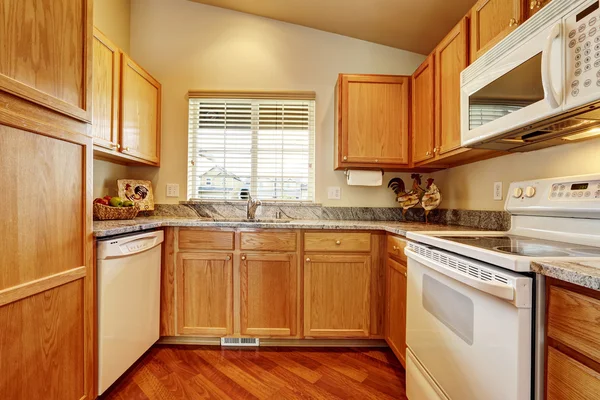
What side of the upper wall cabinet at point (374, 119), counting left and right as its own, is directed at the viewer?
front

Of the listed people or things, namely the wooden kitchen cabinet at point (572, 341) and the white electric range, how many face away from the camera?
0

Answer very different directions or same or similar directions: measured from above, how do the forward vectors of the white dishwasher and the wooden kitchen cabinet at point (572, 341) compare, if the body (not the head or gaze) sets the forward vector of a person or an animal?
very different directions

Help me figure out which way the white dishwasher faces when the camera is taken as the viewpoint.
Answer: facing the viewer and to the right of the viewer

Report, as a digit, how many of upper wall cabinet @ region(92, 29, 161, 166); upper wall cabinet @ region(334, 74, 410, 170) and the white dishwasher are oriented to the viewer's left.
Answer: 0

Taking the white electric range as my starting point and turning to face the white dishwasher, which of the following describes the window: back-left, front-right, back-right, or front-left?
front-right

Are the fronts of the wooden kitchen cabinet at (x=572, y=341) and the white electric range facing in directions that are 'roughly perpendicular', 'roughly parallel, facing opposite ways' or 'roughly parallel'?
roughly parallel

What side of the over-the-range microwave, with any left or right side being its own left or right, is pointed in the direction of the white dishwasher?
front

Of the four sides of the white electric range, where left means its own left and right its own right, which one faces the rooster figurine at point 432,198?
right

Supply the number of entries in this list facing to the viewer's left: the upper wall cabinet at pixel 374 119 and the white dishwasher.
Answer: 0

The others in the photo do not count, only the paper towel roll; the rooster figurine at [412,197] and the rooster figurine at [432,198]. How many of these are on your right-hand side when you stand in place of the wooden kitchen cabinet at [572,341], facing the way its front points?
3

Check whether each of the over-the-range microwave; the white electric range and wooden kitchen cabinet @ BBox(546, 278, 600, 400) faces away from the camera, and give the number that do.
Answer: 0

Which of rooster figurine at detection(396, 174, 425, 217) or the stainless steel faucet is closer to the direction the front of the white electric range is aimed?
the stainless steel faucet

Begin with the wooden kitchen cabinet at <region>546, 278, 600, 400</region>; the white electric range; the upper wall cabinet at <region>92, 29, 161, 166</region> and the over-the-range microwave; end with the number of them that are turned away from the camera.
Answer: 0

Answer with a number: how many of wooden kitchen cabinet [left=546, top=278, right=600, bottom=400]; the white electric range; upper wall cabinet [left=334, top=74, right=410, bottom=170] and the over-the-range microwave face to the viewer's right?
0
